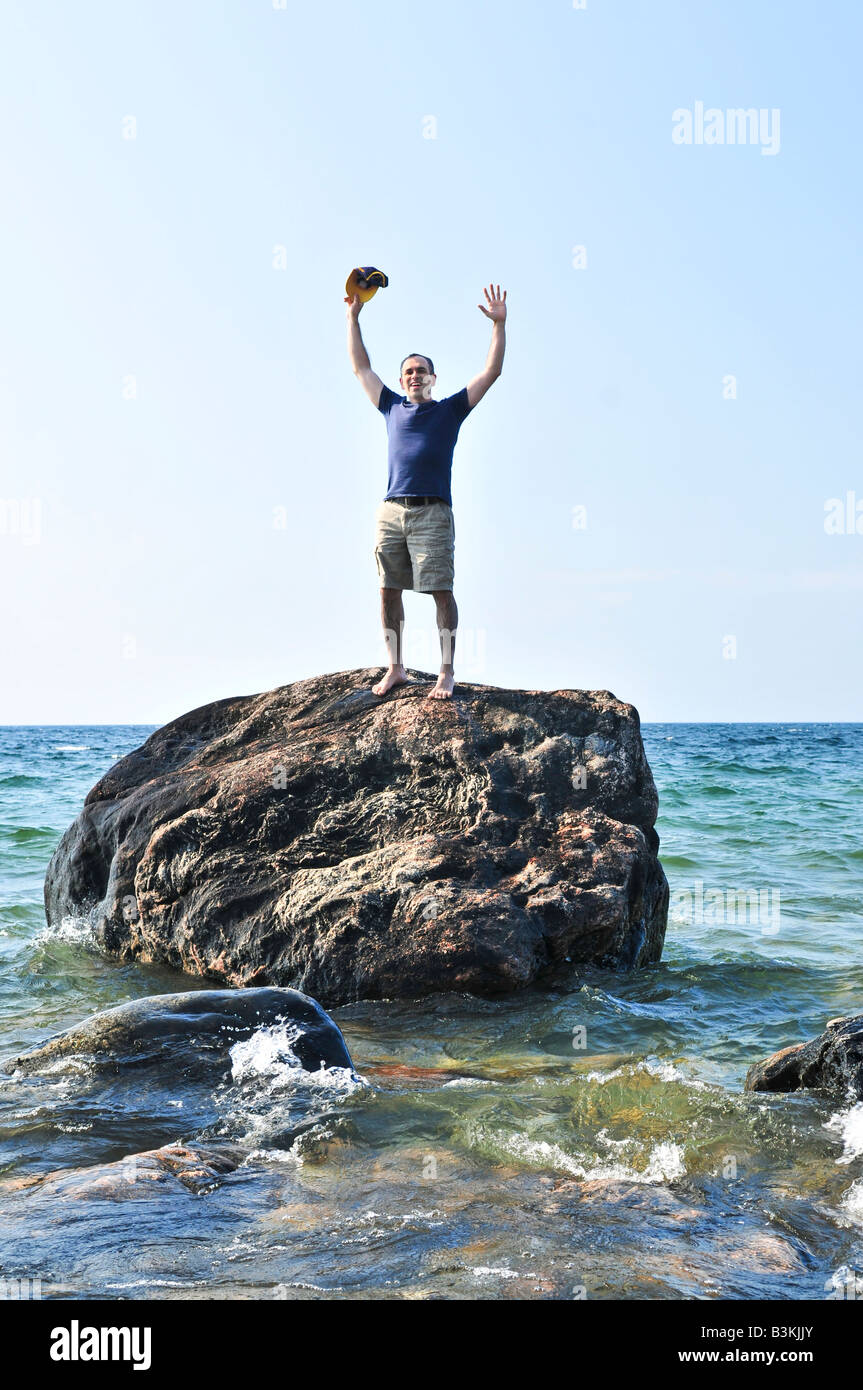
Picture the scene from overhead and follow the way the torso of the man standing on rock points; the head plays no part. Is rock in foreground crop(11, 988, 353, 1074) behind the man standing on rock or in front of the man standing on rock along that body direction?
in front

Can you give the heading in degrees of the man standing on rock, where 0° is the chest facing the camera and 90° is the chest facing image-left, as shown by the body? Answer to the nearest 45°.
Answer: approximately 0°

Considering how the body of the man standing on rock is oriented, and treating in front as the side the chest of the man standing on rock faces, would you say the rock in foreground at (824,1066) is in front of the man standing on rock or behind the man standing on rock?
in front

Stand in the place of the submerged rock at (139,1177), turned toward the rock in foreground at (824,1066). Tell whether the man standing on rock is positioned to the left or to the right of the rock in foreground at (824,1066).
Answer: left
